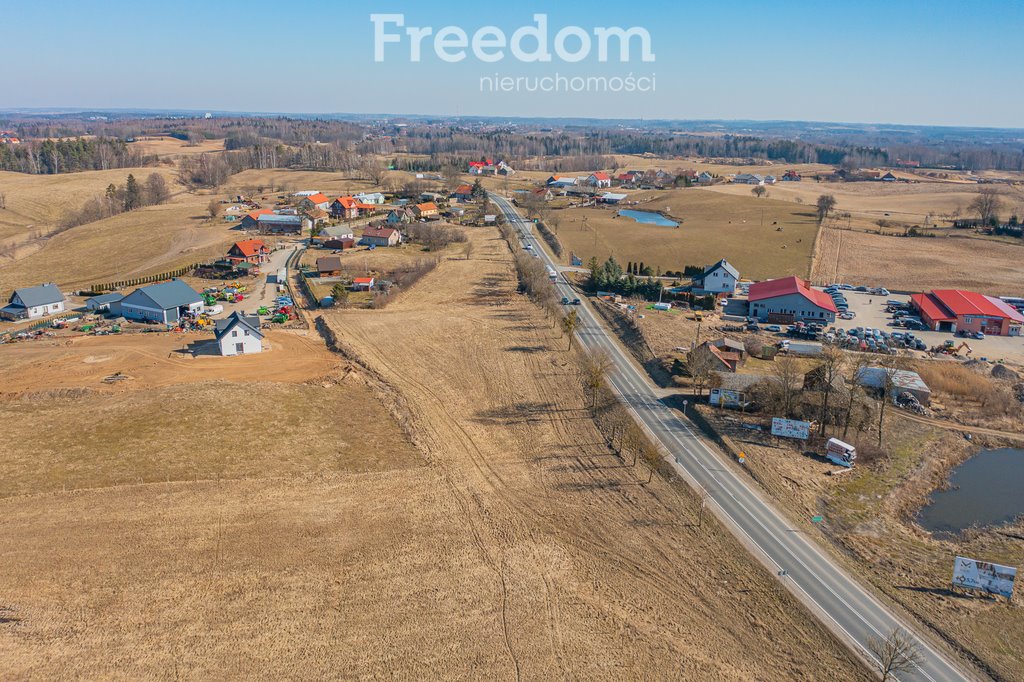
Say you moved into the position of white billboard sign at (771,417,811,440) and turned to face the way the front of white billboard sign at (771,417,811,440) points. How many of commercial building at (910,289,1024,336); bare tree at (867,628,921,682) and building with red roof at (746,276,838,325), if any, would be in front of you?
1

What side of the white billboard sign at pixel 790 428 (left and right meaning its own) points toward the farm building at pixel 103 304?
right

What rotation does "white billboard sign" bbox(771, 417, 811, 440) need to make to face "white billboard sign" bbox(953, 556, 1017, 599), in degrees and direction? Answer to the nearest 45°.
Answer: approximately 45° to its left

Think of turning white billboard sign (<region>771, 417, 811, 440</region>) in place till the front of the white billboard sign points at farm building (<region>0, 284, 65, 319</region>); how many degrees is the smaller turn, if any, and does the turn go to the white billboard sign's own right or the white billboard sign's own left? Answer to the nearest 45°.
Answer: approximately 90° to the white billboard sign's own right

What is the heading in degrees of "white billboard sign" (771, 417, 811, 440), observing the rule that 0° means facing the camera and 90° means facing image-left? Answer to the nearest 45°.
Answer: approximately 0°

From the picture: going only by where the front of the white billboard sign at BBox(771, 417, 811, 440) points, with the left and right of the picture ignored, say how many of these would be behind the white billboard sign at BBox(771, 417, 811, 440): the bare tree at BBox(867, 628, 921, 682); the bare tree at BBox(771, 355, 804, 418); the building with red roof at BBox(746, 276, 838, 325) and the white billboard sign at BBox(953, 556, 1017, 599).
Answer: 2

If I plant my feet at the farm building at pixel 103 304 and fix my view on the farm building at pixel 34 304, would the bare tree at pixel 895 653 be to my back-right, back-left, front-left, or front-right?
back-left

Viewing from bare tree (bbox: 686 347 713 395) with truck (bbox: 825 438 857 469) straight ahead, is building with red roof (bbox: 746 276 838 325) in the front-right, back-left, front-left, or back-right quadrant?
back-left

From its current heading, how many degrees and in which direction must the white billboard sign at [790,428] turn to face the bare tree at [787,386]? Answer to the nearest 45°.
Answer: approximately 180°

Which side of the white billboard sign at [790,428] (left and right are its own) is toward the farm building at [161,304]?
right
